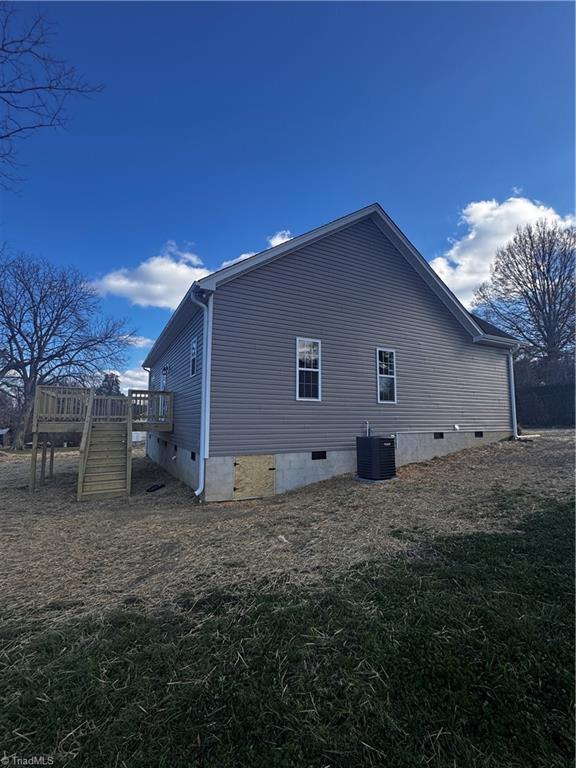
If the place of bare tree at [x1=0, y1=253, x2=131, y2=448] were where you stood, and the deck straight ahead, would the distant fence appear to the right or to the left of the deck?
left

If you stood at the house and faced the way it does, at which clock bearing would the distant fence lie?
The distant fence is roughly at 12 o'clock from the house.

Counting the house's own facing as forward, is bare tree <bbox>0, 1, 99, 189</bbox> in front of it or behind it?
behind

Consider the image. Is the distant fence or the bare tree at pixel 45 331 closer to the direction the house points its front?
the distant fence

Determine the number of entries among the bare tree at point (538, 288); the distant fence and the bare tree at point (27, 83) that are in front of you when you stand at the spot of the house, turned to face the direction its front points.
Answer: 2

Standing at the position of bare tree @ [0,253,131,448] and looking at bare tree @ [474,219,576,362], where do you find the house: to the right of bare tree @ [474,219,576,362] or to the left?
right

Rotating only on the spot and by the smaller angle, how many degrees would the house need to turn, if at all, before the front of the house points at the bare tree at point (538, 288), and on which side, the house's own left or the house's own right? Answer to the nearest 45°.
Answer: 0° — it already faces it

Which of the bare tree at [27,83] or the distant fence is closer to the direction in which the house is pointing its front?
the distant fence

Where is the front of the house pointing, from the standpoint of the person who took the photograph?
facing away from the viewer and to the right of the viewer

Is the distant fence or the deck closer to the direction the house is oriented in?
the distant fence
